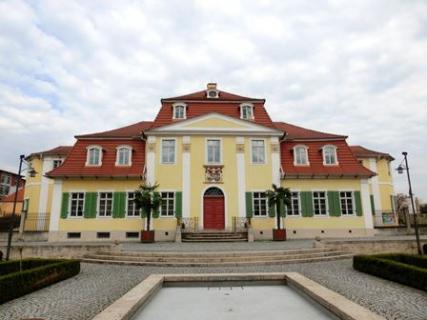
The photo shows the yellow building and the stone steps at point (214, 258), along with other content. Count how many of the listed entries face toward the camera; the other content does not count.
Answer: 2

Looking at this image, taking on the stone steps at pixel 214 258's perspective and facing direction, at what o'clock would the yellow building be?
The yellow building is roughly at 6 o'clock from the stone steps.

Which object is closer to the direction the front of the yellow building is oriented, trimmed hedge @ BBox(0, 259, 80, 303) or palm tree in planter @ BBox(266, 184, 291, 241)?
the trimmed hedge

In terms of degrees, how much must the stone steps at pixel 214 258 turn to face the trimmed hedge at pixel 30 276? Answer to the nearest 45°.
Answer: approximately 45° to its right

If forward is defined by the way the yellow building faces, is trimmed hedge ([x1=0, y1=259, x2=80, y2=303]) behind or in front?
in front

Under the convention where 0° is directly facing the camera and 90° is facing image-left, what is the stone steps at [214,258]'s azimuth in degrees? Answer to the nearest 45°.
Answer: approximately 0°
